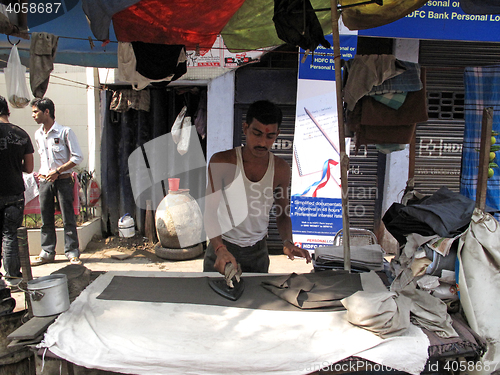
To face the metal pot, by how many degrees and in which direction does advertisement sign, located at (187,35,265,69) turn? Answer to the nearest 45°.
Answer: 0° — it already faces it

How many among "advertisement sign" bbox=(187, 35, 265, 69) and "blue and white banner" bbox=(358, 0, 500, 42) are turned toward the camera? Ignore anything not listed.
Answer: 2

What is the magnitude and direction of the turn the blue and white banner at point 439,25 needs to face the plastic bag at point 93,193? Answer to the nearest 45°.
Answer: approximately 90° to its right

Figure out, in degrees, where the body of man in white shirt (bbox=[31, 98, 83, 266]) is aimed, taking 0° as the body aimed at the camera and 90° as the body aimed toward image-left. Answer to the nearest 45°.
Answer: approximately 45°

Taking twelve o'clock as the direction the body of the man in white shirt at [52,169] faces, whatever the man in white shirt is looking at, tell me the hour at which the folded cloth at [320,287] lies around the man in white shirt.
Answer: The folded cloth is roughly at 10 o'clock from the man in white shirt.

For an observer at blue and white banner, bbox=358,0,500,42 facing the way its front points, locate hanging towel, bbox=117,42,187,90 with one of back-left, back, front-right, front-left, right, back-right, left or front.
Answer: front-right

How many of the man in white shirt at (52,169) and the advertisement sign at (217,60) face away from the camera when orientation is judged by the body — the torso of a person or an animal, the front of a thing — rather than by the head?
0

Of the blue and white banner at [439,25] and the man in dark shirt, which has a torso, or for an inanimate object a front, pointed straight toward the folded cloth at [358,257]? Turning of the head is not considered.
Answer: the blue and white banner
